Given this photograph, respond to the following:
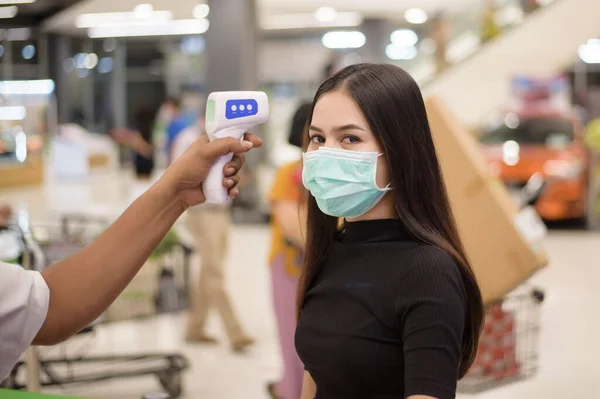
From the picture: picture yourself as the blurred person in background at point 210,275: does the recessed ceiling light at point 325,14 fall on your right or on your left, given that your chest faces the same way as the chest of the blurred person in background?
on your left

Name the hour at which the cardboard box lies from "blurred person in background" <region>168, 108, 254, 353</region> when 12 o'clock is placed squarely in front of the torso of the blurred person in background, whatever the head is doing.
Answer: The cardboard box is roughly at 2 o'clock from the blurred person in background.
